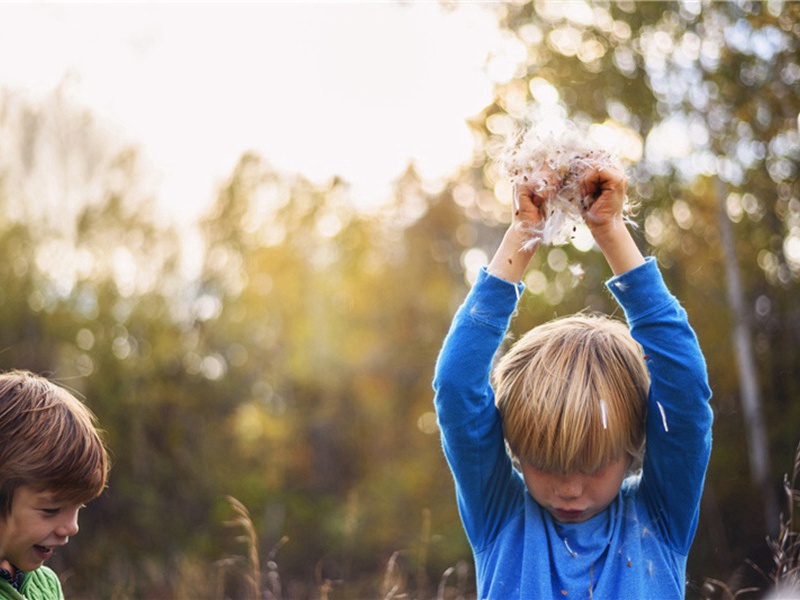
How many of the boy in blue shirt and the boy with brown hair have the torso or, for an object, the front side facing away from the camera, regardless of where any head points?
0

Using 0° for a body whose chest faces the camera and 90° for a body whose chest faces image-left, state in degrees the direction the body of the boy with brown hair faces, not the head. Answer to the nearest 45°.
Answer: approximately 315°

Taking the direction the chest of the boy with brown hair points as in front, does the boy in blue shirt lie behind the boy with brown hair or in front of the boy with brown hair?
in front

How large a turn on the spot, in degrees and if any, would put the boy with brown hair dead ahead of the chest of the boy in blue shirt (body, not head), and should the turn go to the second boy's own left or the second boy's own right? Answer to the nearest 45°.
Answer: approximately 90° to the second boy's own right

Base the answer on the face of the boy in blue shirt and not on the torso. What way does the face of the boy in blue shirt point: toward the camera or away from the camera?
toward the camera

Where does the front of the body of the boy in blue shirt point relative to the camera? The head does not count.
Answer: toward the camera

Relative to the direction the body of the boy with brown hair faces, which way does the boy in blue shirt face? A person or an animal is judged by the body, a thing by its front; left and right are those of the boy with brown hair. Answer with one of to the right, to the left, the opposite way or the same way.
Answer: to the right
